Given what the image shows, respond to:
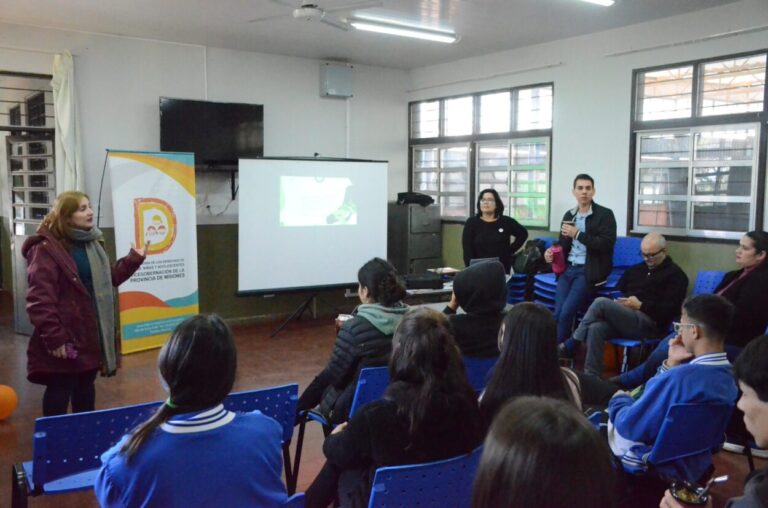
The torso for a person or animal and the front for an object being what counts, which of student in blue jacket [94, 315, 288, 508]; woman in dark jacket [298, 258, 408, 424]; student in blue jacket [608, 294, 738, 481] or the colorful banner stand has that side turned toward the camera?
the colorful banner stand

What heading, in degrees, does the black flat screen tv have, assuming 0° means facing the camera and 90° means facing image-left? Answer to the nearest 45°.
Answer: approximately 0°

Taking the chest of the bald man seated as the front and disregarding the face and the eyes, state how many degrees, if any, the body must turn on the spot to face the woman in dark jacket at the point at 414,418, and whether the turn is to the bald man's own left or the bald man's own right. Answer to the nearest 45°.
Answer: approximately 45° to the bald man's own left

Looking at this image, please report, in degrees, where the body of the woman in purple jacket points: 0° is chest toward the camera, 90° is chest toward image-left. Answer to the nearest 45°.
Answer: approximately 315°

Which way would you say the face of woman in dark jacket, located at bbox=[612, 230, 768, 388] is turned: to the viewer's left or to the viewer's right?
to the viewer's left

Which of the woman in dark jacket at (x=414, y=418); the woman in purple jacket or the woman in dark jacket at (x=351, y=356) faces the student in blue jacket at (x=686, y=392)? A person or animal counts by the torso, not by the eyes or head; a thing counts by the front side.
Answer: the woman in purple jacket

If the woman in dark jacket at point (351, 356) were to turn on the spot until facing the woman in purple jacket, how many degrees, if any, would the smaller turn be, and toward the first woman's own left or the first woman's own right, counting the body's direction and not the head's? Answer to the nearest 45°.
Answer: approximately 45° to the first woman's own left

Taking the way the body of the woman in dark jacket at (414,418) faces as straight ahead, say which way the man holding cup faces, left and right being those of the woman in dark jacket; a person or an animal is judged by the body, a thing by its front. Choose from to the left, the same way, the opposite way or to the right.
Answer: to the left

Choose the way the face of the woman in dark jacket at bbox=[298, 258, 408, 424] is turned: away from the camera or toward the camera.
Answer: away from the camera

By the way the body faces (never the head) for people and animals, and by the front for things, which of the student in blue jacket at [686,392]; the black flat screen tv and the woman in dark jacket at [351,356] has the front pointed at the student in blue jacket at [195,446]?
the black flat screen tv
